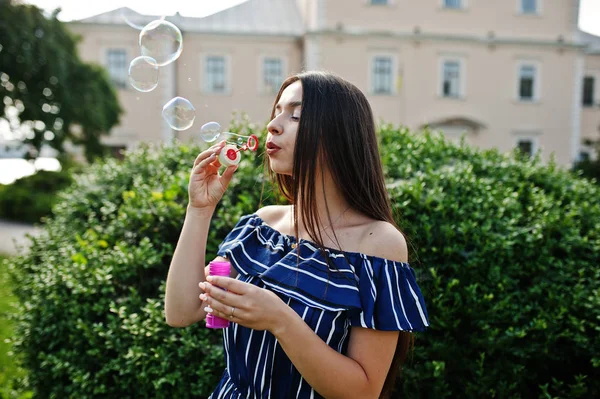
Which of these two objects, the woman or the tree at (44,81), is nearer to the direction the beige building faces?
the woman

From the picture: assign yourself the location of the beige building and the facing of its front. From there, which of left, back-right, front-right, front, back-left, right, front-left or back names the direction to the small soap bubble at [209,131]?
front

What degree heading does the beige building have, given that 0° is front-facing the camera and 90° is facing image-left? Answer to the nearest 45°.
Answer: approximately 0°

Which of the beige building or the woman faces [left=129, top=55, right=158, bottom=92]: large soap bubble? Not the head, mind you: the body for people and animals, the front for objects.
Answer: the beige building

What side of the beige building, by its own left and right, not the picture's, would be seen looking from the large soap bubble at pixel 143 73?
front

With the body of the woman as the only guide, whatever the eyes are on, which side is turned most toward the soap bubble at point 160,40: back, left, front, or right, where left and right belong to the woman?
right

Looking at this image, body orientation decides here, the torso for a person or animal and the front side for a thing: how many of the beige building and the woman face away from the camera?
0

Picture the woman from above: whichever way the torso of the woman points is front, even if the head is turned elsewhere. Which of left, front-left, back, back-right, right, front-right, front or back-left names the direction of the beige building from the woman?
back-right

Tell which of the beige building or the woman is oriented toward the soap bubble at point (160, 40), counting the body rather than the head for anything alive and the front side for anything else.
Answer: the beige building

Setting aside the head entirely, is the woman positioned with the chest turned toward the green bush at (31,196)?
no

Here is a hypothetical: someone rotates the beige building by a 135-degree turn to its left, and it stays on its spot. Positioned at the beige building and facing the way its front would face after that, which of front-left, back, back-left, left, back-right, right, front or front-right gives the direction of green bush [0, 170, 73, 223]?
back

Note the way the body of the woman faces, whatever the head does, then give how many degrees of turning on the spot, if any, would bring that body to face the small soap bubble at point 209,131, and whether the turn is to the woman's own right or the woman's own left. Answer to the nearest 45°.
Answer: approximately 90° to the woman's own right

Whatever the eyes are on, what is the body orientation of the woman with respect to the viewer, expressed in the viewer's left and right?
facing the viewer and to the left of the viewer

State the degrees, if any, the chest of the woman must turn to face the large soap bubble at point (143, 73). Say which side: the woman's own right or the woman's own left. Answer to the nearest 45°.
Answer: approximately 90° to the woman's own right

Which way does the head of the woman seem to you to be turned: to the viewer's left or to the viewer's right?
to the viewer's left

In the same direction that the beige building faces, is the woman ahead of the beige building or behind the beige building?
ahead

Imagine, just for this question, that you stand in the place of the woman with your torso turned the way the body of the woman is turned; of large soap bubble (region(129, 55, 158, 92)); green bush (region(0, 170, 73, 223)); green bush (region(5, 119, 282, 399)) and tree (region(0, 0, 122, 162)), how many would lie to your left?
0
